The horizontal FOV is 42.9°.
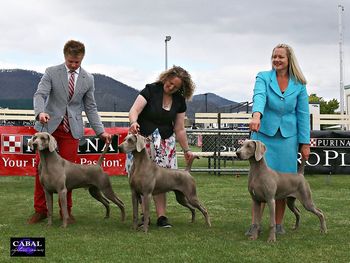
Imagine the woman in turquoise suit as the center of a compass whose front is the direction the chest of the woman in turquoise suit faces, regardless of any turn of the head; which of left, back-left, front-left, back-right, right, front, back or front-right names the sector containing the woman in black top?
right

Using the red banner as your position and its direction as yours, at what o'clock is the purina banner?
The purina banner is roughly at 9 o'clock from the red banner.

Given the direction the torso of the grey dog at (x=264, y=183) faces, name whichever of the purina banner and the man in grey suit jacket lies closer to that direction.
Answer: the man in grey suit jacket

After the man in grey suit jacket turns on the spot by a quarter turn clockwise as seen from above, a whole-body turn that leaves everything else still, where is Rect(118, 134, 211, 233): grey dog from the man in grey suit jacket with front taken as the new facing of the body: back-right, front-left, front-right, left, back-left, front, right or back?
back-left

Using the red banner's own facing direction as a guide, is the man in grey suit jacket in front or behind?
in front

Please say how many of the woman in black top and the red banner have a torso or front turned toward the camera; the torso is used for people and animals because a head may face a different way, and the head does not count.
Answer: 2

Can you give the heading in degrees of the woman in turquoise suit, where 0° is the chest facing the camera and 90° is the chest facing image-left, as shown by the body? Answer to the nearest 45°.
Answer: approximately 0°

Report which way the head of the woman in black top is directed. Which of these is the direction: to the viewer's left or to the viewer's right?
to the viewer's left

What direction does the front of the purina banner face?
toward the camera

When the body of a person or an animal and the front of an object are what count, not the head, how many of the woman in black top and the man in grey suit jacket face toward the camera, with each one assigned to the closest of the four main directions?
2

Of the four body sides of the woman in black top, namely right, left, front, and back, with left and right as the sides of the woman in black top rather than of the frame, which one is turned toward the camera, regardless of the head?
front

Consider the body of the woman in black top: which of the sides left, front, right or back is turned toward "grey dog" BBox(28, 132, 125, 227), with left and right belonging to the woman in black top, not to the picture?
right

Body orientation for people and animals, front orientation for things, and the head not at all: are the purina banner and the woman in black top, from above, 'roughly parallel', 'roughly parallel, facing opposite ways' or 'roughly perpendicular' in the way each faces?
roughly parallel

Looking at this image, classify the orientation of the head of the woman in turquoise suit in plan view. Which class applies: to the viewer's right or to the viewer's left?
to the viewer's left

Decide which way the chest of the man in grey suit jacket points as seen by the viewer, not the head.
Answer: toward the camera

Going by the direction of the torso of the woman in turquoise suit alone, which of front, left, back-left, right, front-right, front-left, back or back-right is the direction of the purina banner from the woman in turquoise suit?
back

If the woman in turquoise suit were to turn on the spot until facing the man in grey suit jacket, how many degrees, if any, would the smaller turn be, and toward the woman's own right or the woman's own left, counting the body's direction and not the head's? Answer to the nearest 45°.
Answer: approximately 90° to the woman's own right

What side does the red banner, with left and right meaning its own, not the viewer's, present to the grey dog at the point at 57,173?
front
